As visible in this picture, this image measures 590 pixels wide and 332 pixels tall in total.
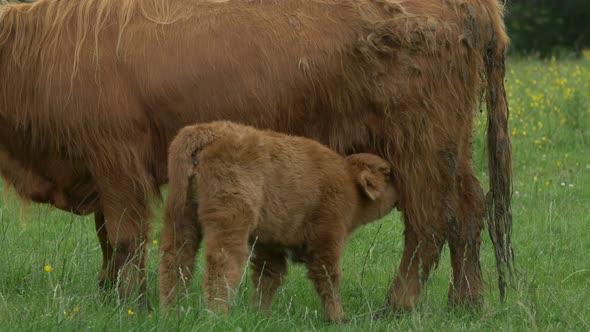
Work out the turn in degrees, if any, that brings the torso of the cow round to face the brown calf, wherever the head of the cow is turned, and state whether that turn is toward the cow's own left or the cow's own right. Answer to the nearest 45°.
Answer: approximately 90° to the cow's own left

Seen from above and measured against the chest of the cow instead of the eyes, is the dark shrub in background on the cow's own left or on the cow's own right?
on the cow's own right

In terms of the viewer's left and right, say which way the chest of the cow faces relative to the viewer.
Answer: facing to the left of the viewer
